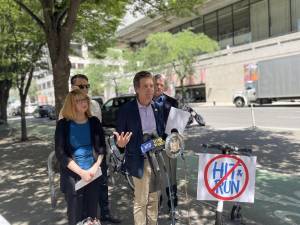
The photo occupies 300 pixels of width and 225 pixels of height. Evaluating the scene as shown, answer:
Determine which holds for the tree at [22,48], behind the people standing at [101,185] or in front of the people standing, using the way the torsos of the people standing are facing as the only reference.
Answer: behind

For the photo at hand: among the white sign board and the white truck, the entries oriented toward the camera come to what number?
1

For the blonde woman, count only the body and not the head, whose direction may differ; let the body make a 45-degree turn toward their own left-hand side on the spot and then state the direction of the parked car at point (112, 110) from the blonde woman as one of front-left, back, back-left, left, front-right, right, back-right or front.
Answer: left

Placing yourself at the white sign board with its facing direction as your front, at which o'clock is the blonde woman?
The blonde woman is roughly at 3 o'clock from the white sign board.

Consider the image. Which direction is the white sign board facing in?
toward the camera
